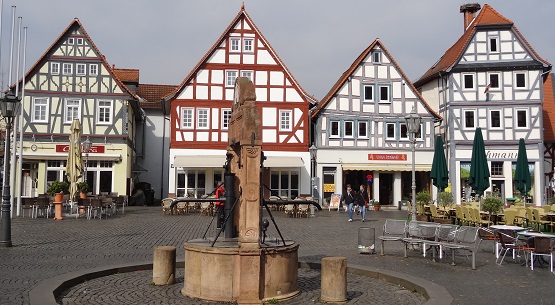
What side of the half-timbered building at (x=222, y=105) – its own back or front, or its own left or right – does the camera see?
front

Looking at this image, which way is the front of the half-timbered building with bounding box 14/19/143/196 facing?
toward the camera

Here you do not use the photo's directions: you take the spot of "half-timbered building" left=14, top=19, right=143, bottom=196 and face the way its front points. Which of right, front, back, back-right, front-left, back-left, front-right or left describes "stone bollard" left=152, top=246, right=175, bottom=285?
front

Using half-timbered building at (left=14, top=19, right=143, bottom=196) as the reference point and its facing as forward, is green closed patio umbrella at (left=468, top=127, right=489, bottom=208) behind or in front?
in front

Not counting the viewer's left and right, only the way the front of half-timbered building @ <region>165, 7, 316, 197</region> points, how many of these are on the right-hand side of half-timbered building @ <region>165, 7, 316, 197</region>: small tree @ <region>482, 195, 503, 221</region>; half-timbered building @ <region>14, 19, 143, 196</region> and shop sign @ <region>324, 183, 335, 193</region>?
1

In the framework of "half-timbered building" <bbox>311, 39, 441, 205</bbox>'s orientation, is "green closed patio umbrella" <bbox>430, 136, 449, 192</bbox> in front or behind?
in front

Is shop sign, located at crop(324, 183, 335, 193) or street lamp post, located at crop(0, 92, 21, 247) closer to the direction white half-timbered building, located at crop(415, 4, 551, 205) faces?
the street lamp post

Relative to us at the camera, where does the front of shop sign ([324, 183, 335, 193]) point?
facing the viewer

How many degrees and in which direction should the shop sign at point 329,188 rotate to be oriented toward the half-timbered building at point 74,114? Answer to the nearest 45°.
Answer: approximately 90° to its right

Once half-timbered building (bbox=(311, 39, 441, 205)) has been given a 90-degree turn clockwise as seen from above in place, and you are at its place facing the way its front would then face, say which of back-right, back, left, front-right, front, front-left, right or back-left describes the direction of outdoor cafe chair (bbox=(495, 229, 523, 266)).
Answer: left
